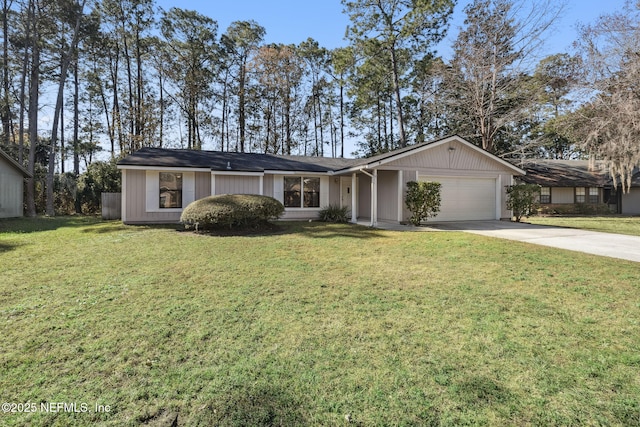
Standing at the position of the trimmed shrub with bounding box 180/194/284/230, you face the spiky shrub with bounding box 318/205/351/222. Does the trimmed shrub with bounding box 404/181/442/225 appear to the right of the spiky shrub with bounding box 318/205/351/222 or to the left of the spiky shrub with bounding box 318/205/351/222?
right

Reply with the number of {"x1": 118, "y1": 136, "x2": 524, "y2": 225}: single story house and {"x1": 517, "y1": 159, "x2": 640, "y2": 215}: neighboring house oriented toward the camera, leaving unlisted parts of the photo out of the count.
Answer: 2

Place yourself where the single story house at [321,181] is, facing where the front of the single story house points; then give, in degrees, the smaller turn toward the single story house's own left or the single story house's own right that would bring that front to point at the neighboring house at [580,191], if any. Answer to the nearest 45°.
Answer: approximately 135° to the single story house's own left

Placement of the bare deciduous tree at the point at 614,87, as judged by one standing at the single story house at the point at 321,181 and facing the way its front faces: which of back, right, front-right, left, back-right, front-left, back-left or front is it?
left

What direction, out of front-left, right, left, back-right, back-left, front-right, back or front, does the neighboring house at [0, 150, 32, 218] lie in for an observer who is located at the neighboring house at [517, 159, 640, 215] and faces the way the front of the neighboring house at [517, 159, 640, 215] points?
front-right

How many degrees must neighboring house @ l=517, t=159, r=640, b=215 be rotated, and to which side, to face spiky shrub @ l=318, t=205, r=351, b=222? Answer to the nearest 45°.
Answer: approximately 45° to its right

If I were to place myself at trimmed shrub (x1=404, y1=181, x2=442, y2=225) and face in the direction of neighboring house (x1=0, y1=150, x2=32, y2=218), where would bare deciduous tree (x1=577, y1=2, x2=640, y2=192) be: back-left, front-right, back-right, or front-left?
back-right

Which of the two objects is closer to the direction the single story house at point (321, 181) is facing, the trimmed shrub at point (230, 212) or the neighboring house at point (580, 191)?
the trimmed shrub

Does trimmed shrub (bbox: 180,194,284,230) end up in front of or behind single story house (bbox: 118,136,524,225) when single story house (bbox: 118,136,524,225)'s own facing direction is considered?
in front

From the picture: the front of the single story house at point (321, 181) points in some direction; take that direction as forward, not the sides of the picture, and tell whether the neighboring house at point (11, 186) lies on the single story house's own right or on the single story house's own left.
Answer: on the single story house's own right
